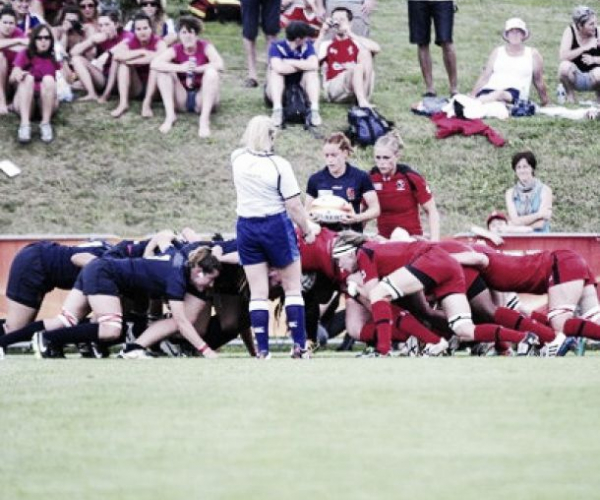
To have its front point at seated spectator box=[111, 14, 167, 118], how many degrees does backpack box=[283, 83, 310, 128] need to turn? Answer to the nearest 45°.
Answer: approximately 90° to its right

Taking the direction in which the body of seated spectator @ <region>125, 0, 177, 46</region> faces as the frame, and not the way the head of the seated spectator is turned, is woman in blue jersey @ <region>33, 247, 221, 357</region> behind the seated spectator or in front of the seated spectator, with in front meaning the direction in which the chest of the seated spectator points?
in front

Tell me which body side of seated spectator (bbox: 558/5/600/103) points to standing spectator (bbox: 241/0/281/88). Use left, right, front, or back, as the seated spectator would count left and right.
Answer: right

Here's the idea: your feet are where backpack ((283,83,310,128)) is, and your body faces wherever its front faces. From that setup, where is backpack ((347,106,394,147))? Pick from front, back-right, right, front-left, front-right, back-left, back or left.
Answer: left

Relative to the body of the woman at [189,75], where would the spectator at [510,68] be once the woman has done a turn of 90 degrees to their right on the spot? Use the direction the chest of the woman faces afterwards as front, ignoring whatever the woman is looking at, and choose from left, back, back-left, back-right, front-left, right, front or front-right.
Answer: back

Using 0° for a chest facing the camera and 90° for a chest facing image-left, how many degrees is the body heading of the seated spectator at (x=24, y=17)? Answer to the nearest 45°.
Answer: approximately 0°

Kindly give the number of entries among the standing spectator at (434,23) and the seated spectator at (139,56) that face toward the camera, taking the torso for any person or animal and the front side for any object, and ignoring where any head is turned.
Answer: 2

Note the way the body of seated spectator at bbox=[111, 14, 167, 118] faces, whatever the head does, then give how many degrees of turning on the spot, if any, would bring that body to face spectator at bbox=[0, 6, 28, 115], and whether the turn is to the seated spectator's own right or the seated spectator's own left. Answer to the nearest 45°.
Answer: approximately 90° to the seated spectator's own right

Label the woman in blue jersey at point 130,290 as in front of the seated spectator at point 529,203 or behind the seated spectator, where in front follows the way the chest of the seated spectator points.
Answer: in front
